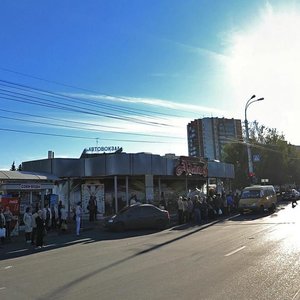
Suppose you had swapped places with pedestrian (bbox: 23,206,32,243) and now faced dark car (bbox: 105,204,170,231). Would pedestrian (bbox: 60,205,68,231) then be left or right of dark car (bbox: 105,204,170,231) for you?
left

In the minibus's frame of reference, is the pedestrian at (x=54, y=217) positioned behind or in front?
in front

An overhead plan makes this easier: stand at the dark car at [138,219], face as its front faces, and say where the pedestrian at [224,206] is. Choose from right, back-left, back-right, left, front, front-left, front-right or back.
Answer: back-right

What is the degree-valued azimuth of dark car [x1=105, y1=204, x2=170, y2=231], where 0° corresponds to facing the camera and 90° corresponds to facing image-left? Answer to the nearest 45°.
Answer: approximately 90°

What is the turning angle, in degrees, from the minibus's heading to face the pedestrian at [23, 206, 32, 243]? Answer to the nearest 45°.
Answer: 0° — it already faces them

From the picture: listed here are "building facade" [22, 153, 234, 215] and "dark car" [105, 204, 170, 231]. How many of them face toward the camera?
1

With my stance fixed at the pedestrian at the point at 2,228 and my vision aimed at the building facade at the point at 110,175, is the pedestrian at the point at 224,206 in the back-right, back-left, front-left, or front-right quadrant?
front-right

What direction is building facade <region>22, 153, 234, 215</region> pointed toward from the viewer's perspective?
toward the camera

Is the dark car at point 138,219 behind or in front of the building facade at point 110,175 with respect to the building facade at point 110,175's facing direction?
in front

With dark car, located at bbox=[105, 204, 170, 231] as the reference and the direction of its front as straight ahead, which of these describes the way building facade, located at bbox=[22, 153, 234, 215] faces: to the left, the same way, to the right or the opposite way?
to the left
